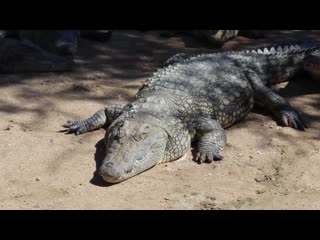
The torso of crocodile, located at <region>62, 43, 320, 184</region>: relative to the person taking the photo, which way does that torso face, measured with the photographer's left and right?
facing the viewer and to the left of the viewer

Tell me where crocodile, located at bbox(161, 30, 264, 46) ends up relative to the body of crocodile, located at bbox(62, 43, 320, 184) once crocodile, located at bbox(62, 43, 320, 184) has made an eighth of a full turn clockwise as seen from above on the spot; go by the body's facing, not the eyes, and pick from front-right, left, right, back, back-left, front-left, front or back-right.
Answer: right
